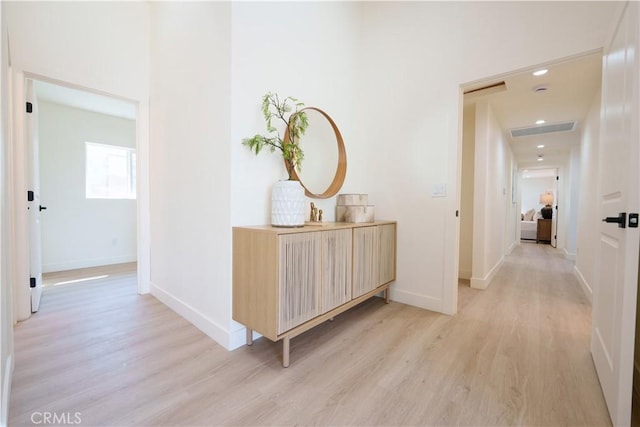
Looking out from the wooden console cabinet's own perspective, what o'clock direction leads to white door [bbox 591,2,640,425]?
The white door is roughly at 11 o'clock from the wooden console cabinet.

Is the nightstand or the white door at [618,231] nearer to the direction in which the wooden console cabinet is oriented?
the white door

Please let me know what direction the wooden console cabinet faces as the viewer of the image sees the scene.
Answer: facing the viewer and to the right of the viewer

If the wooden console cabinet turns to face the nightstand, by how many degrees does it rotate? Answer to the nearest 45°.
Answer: approximately 90° to its left

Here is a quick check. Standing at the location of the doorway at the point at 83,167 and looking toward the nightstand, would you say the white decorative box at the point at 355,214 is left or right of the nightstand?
right

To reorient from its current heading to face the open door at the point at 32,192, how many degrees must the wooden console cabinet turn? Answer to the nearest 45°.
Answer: approximately 135° to its right
